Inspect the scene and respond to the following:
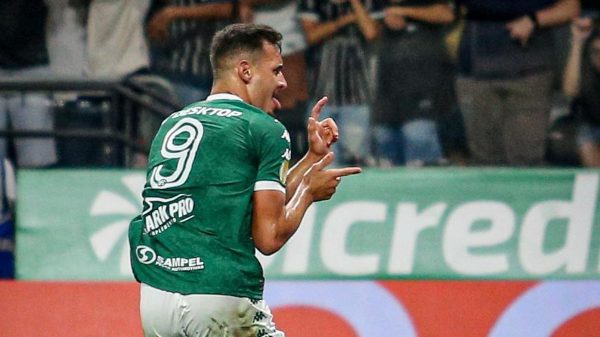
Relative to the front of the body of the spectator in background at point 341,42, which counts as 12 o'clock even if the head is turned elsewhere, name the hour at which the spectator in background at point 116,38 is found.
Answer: the spectator in background at point 116,38 is roughly at 3 o'clock from the spectator in background at point 341,42.

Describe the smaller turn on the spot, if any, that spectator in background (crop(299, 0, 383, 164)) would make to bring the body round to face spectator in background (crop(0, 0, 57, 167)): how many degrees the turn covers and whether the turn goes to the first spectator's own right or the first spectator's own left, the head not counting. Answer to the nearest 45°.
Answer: approximately 90° to the first spectator's own right

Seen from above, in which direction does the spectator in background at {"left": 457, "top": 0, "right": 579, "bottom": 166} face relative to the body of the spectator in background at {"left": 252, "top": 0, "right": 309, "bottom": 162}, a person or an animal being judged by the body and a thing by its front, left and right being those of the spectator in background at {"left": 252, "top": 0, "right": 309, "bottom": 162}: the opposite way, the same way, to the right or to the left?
the same way

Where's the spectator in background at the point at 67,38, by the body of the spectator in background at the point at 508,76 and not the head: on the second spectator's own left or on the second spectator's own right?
on the second spectator's own right

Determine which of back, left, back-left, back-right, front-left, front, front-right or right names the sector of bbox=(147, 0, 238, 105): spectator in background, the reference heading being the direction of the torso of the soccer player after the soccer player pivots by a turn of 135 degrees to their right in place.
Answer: back

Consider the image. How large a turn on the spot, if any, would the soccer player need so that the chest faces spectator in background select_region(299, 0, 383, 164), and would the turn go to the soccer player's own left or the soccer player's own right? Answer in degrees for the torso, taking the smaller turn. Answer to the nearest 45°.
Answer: approximately 45° to the soccer player's own left

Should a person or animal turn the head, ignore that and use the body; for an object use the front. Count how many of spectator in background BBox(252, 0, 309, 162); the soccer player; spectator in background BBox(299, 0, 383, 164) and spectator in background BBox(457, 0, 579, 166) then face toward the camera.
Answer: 3

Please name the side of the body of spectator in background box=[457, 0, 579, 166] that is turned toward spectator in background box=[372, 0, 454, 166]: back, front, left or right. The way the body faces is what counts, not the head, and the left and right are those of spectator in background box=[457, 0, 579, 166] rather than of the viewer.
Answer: right

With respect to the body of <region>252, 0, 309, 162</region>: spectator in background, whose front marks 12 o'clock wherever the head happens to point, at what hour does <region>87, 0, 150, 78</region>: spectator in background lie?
<region>87, 0, 150, 78</region>: spectator in background is roughly at 3 o'clock from <region>252, 0, 309, 162</region>: spectator in background.

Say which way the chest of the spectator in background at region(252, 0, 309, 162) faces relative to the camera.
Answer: toward the camera

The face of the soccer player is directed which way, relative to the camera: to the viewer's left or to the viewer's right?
to the viewer's right

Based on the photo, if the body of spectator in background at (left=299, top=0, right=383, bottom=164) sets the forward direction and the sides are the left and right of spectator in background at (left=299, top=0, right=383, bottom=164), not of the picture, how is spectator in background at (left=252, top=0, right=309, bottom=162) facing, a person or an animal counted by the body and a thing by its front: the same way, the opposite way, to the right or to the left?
the same way

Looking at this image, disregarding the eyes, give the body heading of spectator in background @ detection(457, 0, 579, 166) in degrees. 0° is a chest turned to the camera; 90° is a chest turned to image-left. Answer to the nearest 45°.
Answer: approximately 0°

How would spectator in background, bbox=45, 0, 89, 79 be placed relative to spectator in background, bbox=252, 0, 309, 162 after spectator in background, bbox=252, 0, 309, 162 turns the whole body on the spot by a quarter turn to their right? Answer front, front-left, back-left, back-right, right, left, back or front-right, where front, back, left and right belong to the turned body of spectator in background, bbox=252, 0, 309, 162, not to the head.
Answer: front

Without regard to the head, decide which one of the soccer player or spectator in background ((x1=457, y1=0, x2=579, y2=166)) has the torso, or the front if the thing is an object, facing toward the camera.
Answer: the spectator in background

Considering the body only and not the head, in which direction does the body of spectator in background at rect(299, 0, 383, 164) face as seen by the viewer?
toward the camera

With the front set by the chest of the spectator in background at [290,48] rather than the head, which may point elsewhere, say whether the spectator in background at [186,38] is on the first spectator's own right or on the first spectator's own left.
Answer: on the first spectator's own right

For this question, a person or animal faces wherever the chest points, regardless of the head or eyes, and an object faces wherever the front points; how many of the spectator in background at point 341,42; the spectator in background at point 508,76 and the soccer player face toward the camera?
2

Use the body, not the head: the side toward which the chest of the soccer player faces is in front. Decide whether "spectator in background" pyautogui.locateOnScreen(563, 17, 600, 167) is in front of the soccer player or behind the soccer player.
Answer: in front
